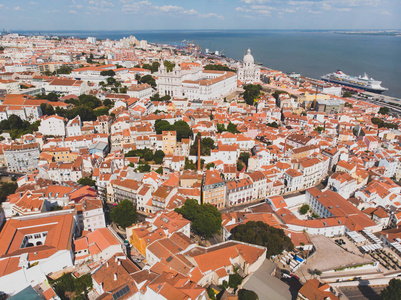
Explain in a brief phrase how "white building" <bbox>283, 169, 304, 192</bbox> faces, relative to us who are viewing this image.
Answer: facing the viewer and to the right of the viewer

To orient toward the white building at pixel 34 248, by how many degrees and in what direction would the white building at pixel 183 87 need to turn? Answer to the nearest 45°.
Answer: approximately 45° to its left

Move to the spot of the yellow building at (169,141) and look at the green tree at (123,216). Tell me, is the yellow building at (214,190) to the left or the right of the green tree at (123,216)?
left

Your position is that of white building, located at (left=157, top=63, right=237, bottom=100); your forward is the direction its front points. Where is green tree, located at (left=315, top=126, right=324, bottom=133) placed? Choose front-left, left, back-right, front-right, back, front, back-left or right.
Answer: left

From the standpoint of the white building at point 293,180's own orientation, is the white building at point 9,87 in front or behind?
behind

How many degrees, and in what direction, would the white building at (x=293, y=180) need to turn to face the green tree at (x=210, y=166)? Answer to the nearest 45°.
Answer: approximately 135° to its right

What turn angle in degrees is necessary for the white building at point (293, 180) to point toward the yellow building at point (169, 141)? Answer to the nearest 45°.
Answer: approximately 135° to its right

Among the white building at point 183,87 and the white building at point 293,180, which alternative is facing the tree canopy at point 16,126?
the white building at point 183,87

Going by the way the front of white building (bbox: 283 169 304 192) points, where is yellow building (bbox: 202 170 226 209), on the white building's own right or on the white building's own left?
on the white building's own right

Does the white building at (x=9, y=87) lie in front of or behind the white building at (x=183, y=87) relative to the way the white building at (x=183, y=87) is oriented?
in front

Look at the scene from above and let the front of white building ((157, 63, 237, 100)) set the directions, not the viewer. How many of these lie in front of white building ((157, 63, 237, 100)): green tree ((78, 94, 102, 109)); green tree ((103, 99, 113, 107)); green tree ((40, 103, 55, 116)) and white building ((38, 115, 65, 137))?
4

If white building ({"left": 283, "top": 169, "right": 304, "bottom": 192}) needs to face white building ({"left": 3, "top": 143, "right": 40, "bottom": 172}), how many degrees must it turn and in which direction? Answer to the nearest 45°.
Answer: approximately 135° to its right

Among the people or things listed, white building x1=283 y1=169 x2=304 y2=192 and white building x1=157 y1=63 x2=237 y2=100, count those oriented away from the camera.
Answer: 0

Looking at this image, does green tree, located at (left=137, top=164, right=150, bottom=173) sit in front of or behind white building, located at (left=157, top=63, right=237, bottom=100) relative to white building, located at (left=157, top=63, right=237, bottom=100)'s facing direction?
in front

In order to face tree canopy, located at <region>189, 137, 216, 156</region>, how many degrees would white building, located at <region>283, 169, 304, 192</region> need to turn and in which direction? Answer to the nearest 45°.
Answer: approximately 135° to its right

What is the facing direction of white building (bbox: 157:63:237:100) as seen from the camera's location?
facing the viewer and to the left of the viewer
